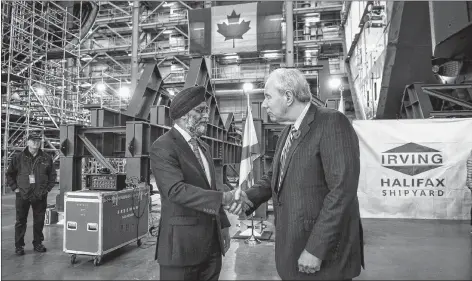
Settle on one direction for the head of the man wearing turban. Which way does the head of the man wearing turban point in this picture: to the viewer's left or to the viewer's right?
to the viewer's right

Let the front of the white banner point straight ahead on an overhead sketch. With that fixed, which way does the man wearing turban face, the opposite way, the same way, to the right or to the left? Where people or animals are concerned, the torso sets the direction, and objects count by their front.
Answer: to the left

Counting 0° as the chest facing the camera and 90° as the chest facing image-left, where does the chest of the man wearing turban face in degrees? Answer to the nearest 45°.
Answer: approximately 315°

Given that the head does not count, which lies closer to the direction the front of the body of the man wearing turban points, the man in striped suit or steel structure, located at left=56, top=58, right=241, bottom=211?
the man in striped suit

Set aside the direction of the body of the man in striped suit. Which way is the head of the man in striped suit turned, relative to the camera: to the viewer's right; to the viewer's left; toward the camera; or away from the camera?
to the viewer's left

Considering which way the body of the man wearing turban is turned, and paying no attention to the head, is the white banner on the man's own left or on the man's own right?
on the man's own left
